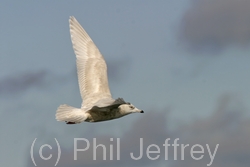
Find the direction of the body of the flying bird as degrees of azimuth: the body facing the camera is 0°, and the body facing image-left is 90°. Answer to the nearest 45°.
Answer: approximately 270°
